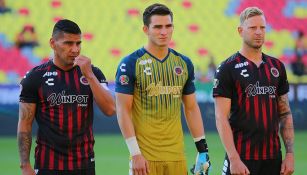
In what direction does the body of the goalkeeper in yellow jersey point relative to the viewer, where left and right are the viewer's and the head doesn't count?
facing the viewer and to the right of the viewer
